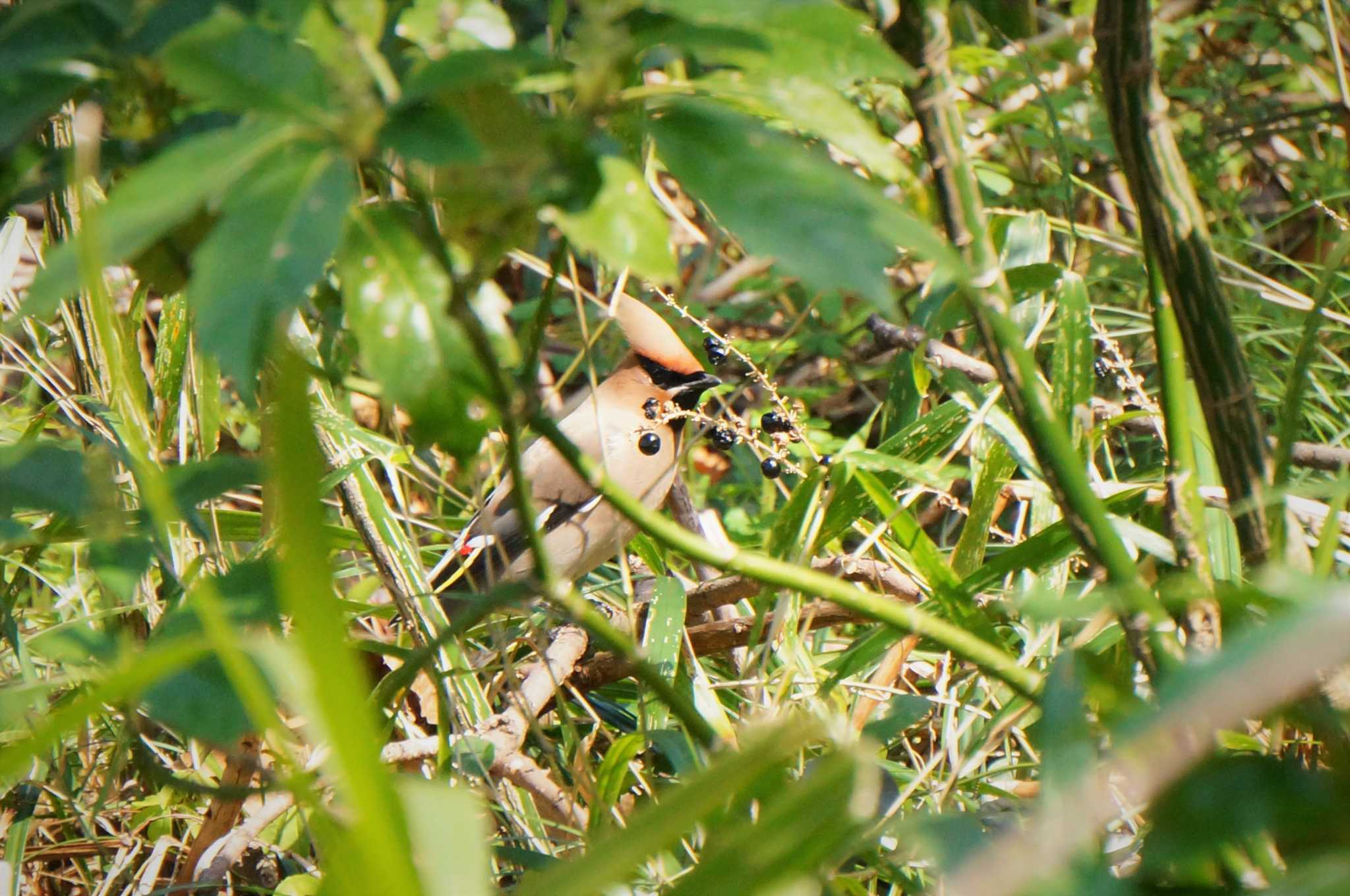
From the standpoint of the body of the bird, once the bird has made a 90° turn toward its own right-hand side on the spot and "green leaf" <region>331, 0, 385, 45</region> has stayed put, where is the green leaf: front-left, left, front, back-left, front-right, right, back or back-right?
front

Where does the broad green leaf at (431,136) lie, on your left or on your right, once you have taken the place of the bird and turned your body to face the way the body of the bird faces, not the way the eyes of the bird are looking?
on your right

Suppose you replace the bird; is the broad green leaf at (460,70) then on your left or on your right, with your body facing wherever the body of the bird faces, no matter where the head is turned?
on your right

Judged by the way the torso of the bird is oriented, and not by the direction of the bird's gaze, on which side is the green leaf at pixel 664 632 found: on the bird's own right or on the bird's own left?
on the bird's own right

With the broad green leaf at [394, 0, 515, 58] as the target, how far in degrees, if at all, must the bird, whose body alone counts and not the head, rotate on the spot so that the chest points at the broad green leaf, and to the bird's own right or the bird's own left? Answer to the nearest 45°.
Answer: approximately 90° to the bird's own right

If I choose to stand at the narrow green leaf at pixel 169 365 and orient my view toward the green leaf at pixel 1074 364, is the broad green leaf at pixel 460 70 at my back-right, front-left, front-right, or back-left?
front-right

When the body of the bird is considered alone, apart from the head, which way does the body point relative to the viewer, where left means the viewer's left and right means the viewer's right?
facing to the right of the viewer
